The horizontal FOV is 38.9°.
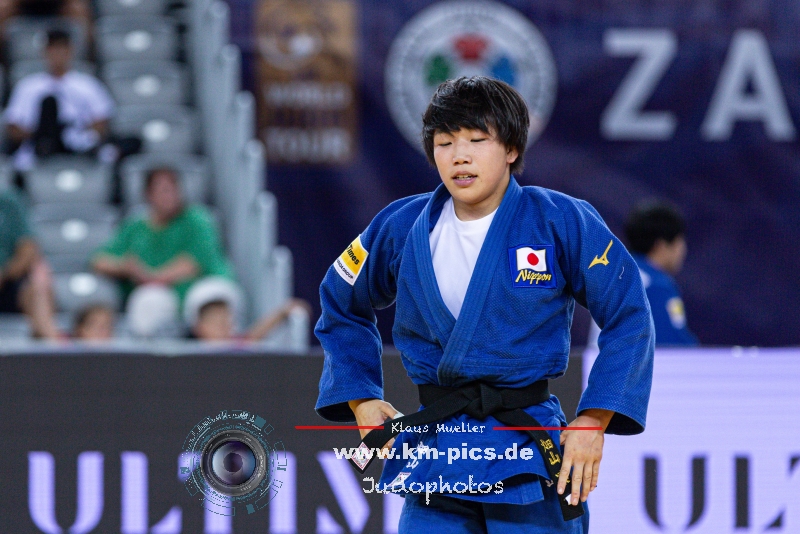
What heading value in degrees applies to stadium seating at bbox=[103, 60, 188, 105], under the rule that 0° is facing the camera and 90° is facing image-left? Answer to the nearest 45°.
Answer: approximately 0°
